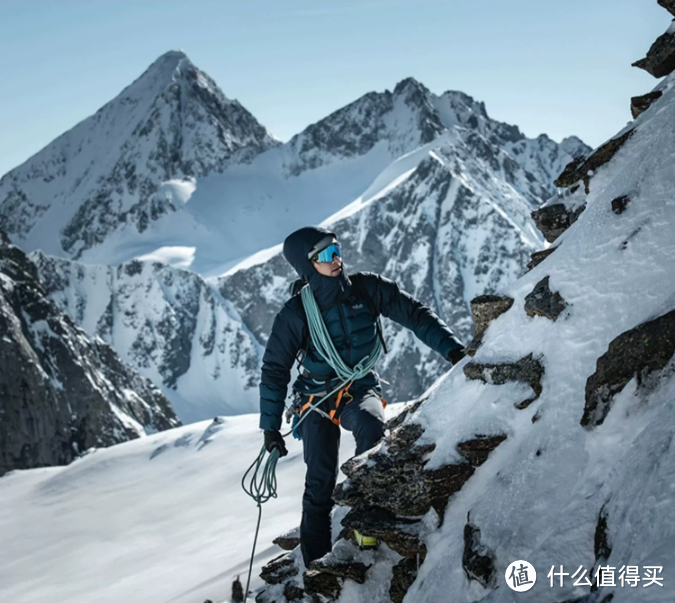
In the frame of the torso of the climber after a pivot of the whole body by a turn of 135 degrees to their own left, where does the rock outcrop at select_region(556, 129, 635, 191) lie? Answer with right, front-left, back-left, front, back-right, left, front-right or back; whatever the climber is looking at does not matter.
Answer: right

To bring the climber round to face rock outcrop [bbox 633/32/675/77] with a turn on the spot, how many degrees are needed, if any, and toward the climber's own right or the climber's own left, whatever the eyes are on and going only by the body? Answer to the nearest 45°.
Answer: approximately 45° to the climber's own left

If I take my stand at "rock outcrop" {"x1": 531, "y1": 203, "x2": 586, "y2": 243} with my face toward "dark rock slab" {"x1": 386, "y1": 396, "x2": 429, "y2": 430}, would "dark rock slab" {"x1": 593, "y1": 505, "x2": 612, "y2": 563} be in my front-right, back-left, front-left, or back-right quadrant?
front-left

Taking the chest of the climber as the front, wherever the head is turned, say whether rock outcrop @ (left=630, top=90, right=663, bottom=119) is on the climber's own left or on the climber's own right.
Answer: on the climber's own left

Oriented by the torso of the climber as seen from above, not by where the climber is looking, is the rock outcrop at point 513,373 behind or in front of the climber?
in front

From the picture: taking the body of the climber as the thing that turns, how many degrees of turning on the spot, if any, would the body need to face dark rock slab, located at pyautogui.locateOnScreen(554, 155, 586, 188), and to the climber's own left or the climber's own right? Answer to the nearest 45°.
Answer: approximately 45° to the climber's own left

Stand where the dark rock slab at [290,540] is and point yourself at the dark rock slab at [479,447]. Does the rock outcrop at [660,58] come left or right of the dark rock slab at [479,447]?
left

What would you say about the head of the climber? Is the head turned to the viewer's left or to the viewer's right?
to the viewer's right

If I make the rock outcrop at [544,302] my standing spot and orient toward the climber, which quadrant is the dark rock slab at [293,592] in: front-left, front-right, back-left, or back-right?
front-left

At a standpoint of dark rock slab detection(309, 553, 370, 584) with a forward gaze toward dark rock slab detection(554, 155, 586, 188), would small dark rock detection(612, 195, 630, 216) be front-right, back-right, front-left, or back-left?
front-right
